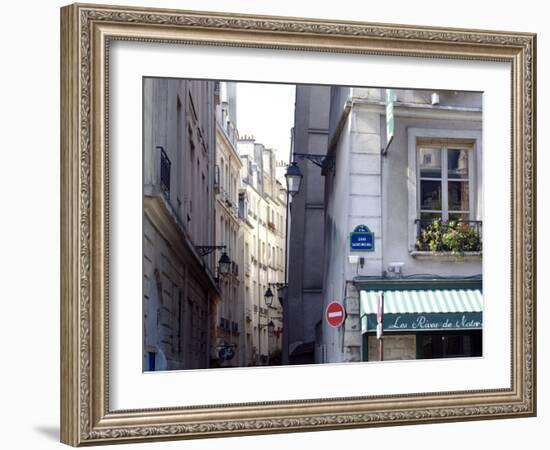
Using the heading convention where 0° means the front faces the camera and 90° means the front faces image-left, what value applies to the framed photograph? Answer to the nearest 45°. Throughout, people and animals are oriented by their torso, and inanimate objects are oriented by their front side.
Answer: approximately 315°
